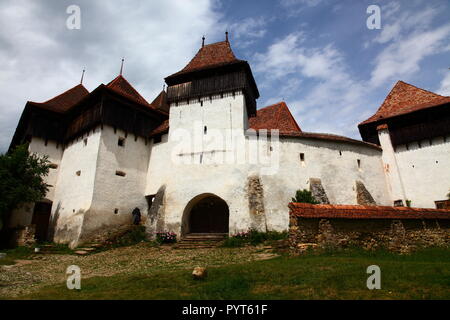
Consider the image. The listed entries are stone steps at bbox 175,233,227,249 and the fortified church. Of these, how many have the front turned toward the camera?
2

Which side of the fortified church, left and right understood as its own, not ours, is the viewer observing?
front

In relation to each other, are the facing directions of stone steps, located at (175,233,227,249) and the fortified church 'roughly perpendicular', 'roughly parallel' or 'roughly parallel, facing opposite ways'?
roughly parallel

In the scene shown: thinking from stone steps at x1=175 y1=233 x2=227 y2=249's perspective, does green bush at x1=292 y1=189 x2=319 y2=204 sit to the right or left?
on its left

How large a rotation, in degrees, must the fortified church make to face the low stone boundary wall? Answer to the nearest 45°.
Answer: approximately 45° to its left

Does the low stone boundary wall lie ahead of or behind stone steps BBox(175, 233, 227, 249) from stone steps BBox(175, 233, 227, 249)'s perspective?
ahead

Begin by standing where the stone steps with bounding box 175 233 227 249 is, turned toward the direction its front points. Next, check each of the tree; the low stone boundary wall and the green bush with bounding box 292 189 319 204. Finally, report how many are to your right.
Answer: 1

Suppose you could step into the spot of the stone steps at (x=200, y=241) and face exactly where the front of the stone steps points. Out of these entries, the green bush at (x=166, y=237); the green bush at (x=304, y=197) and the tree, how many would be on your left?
1

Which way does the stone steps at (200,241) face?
toward the camera

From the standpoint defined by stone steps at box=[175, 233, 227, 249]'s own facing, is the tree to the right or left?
on its right
